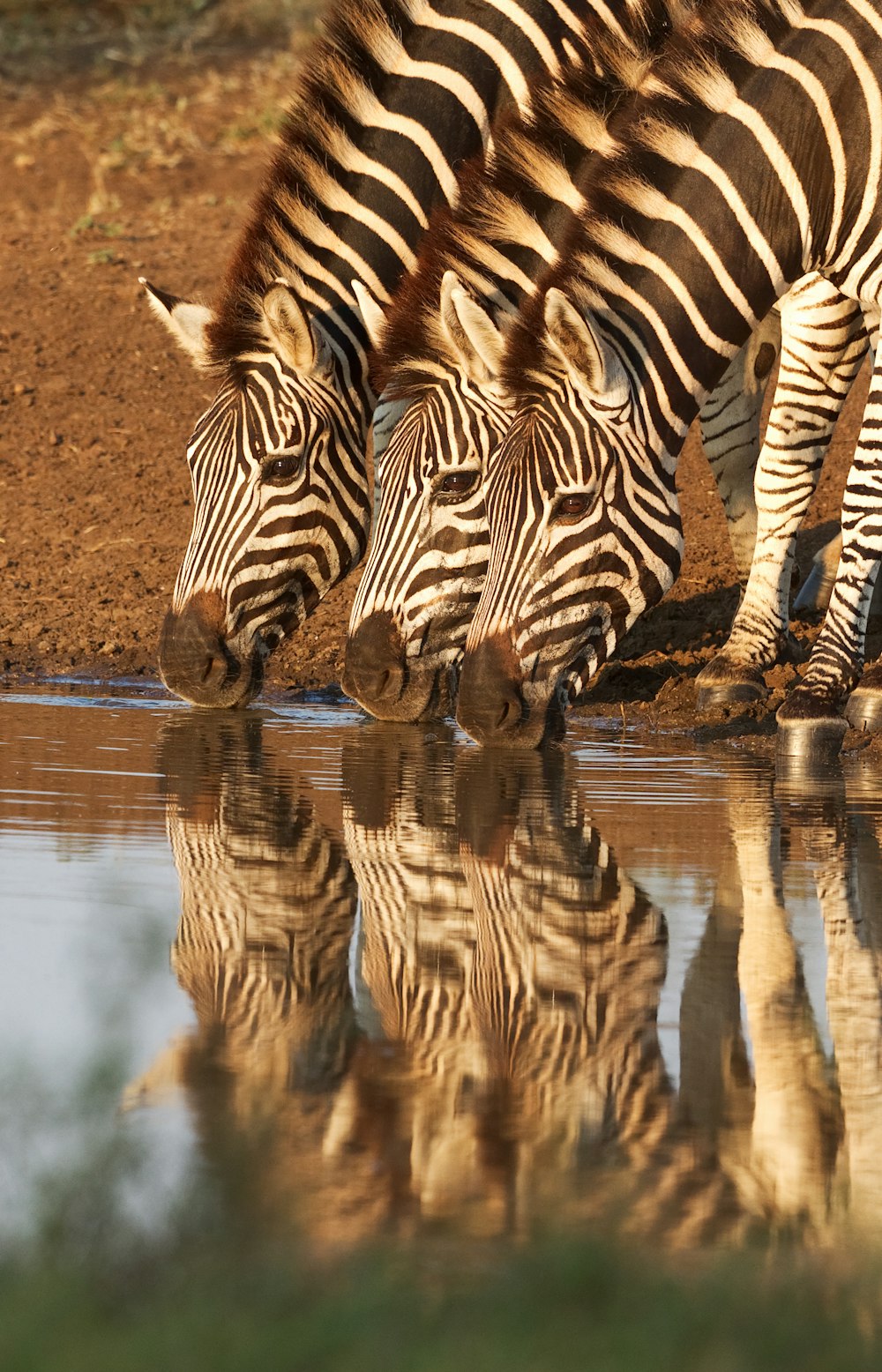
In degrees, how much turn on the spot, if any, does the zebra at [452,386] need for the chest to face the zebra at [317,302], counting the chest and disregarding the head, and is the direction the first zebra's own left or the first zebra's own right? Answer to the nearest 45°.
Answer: approximately 90° to the first zebra's own right

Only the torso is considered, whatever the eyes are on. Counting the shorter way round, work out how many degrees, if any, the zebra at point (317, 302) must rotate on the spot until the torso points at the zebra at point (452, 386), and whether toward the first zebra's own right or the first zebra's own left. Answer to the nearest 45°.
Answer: approximately 90° to the first zebra's own left

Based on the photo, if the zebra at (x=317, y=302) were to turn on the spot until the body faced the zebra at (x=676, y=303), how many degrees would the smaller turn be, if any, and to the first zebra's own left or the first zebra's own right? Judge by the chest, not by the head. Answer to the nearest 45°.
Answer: approximately 90° to the first zebra's own left

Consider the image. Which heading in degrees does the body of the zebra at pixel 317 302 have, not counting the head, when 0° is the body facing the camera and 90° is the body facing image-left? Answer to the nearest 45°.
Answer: approximately 45°

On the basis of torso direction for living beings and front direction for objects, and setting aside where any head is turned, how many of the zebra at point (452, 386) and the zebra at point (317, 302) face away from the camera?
0

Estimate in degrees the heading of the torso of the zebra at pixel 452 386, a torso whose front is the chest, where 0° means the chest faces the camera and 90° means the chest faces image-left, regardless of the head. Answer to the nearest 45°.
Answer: approximately 45°
